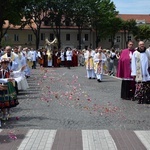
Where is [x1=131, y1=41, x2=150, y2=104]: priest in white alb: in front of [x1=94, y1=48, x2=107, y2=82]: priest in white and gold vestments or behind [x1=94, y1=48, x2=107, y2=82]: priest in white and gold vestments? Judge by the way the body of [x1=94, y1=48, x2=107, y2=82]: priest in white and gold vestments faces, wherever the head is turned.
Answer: in front

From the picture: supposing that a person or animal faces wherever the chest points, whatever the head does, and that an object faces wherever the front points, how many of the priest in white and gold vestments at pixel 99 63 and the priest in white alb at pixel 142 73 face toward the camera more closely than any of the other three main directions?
2

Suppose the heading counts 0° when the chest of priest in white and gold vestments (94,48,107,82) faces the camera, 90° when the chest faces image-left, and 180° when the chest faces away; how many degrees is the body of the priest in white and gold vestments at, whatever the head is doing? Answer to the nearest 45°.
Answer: approximately 0°

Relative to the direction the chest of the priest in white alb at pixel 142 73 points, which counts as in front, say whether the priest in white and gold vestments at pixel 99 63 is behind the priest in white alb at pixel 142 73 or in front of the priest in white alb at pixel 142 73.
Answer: behind

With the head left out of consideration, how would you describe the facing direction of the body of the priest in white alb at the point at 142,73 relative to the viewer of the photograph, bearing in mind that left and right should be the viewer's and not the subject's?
facing the viewer

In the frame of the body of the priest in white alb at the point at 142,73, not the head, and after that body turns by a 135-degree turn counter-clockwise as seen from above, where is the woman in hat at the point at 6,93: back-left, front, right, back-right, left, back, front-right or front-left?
back

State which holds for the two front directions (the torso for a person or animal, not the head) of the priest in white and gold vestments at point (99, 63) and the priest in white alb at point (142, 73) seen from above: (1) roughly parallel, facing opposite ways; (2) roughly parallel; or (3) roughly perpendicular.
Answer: roughly parallel
